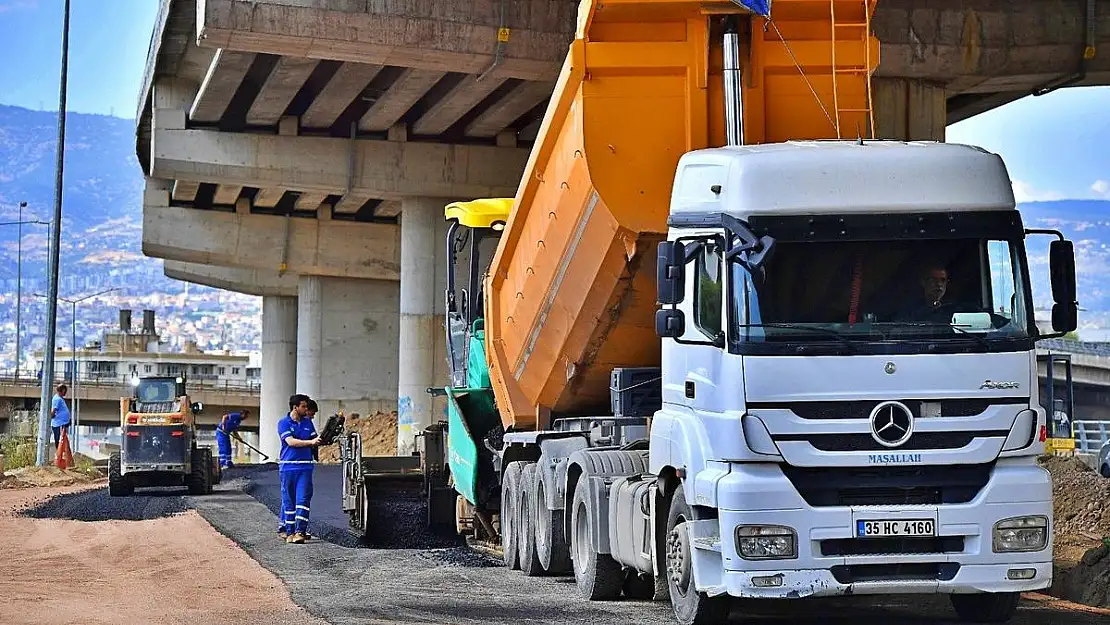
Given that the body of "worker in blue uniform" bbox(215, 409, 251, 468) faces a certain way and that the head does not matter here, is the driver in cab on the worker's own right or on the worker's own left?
on the worker's own right

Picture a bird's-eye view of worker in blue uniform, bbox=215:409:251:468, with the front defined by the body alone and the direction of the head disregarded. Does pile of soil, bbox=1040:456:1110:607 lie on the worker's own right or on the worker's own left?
on the worker's own right

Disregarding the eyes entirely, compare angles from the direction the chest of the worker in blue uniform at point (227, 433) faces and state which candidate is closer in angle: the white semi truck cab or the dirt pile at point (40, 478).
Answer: the white semi truck cab

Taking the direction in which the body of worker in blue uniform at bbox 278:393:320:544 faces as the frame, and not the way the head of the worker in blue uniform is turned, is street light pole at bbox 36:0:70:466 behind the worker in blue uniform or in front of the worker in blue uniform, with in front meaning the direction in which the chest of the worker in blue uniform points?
behind

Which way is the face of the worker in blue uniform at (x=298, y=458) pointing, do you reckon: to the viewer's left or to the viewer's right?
to the viewer's right

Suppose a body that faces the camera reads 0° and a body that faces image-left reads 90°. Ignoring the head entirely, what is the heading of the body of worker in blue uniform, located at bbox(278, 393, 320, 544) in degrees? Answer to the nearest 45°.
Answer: approximately 315°

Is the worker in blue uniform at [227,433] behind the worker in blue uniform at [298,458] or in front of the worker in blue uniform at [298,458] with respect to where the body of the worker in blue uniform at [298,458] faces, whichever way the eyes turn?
behind

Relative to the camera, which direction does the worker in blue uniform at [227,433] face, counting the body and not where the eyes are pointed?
to the viewer's right
